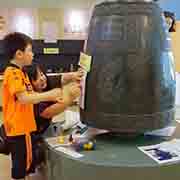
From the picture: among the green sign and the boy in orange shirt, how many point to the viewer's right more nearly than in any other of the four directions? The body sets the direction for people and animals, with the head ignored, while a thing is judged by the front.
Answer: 1

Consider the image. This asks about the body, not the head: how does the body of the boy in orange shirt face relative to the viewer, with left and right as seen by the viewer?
facing to the right of the viewer

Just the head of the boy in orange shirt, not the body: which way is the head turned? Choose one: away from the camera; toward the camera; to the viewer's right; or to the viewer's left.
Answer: to the viewer's right

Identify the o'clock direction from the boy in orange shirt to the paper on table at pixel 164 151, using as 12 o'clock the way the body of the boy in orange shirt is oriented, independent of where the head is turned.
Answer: The paper on table is roughly at 1 o'clock from the boy in orange shirt.

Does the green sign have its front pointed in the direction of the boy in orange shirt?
yes

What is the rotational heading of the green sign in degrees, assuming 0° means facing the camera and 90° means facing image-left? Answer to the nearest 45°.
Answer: approximately 0°

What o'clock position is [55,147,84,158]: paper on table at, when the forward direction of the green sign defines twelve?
The paper on table is roughly at 12 o'clock from the green sign.
